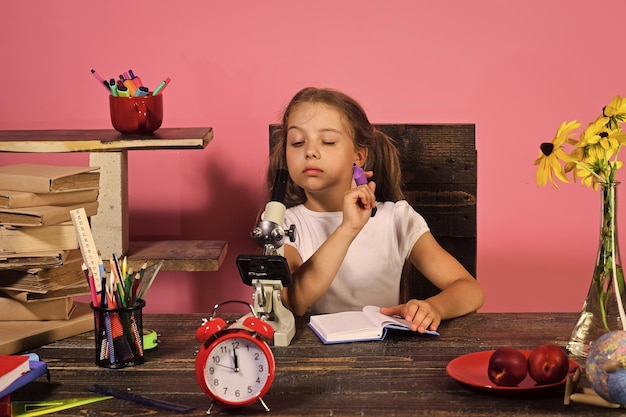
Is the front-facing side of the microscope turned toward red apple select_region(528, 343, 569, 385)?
no

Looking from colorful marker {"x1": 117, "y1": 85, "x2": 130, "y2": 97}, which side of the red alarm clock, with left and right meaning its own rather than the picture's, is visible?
back

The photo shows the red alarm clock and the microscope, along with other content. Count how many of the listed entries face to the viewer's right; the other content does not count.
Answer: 0

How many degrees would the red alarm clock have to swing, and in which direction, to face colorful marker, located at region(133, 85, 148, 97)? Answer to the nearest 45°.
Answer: approximately 180°

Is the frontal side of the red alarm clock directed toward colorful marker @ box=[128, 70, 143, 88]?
no

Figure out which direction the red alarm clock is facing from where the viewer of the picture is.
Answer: facing the viewer

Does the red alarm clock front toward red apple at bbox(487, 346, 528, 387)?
no

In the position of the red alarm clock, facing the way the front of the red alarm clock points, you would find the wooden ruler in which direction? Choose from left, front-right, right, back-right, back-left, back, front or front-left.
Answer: back-right

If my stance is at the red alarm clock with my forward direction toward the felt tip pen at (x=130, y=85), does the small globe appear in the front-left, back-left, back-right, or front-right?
back-right
